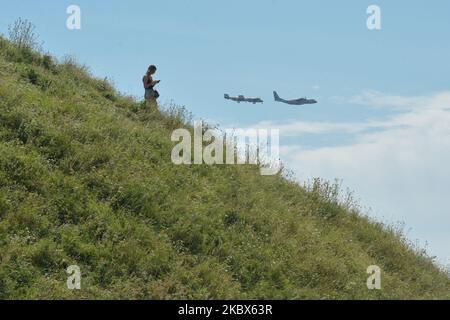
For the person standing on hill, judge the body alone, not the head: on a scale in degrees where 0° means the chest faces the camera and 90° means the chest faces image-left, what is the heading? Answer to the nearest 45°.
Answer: approximately 270°
